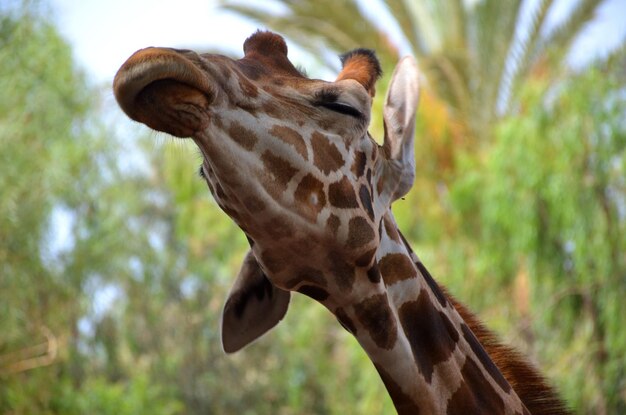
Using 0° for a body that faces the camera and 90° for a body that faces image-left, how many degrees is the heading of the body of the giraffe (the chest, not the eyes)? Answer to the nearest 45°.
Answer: approximately 45°

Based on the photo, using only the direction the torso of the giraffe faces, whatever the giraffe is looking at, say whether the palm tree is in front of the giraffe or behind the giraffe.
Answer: behind

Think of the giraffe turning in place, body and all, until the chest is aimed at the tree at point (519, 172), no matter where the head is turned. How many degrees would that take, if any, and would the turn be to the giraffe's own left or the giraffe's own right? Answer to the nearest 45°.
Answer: approximately 135° to the giraffe's own right
